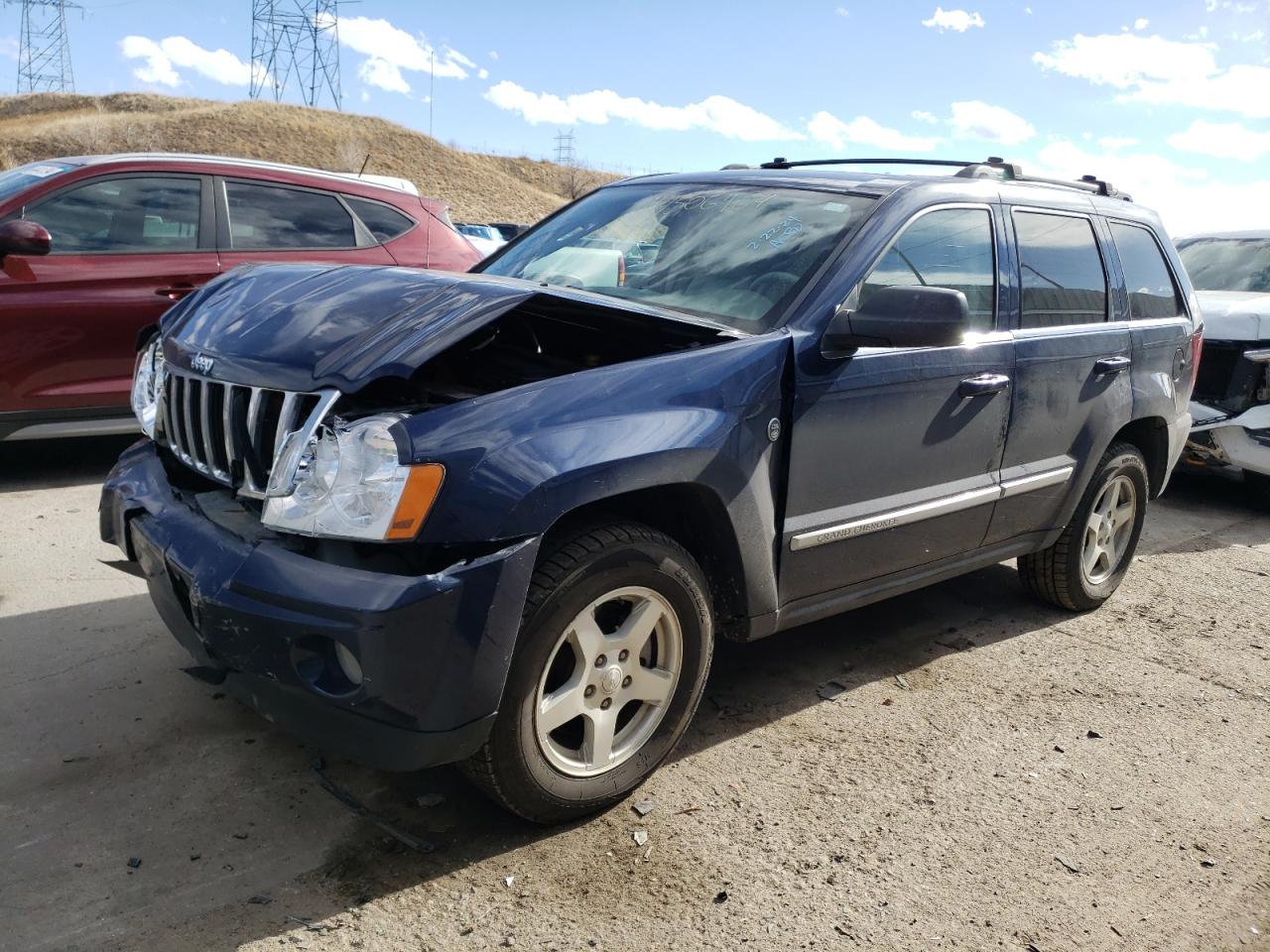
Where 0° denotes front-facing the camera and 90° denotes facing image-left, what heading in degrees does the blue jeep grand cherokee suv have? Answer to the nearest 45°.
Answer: approximately 45°
